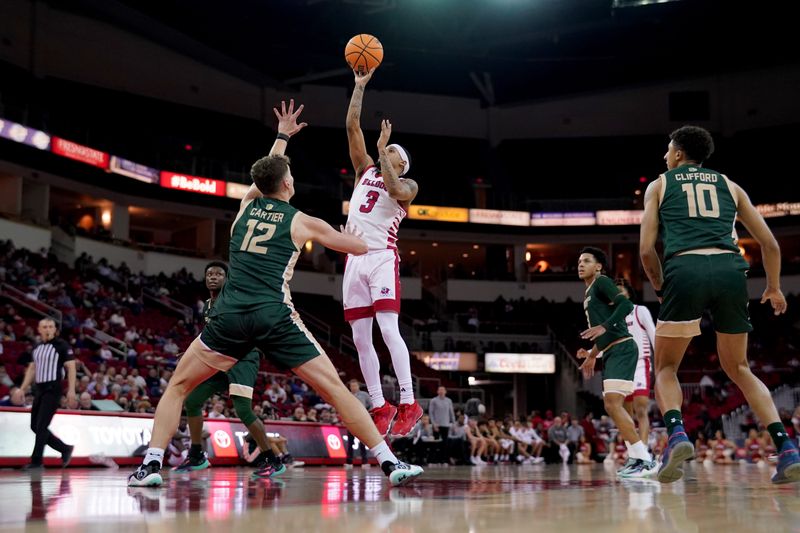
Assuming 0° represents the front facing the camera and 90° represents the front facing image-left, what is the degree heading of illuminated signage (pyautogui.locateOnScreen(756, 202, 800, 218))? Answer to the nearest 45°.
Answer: approximately 0°

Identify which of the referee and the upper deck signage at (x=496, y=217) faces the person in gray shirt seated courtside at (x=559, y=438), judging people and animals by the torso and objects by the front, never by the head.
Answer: the upper deck signage

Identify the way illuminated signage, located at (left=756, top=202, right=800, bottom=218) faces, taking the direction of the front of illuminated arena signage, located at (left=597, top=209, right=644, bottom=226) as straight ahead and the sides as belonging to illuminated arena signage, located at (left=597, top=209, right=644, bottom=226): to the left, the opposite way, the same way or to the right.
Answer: the same way

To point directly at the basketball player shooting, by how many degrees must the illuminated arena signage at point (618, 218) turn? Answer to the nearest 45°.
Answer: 0° — it already faces them

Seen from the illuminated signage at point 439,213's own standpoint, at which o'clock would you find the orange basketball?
The orange basketball is roughly at 12 o'clock from the illuminated signage.

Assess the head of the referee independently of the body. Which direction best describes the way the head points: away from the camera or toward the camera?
toward the camera

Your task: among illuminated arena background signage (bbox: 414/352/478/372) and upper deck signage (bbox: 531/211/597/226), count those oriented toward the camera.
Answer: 2

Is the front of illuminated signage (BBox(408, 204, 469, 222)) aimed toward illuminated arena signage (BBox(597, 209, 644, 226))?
no

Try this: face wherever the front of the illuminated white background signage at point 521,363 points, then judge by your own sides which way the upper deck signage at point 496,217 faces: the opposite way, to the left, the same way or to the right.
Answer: the same way

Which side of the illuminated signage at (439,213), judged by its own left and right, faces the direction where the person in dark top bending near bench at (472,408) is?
front

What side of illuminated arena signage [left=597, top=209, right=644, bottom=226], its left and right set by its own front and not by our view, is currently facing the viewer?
front

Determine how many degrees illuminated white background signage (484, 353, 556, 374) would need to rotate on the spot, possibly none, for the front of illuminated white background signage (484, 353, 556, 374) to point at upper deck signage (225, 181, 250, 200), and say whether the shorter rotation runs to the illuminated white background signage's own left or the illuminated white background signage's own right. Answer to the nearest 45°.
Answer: approximately 90° to the illuminated white background signage's own right

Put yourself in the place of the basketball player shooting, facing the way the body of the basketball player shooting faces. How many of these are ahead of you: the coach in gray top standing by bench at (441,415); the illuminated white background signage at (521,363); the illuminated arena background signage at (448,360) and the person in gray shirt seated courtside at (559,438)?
0

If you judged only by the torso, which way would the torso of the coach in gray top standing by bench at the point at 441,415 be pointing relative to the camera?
toward the camera

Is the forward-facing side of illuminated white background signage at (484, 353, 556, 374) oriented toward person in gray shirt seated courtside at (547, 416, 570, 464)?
yes

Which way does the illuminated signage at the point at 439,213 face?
toward the camera

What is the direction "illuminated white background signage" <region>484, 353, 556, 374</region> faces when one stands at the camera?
facing the viewer
